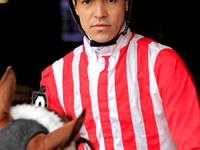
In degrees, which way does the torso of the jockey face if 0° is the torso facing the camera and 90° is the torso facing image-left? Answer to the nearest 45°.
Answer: approximately 0°
